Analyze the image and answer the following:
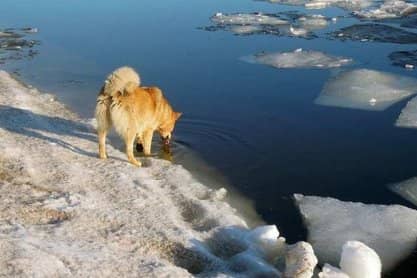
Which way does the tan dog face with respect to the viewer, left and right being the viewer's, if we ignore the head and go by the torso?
facing away from the viewer and to the right of the viewer

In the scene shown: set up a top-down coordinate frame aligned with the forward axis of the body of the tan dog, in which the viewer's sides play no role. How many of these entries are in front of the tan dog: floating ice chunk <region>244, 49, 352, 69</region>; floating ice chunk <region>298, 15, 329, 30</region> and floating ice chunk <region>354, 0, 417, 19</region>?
3

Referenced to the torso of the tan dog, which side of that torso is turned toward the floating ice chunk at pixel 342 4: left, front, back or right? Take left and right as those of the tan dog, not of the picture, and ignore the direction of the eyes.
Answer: front

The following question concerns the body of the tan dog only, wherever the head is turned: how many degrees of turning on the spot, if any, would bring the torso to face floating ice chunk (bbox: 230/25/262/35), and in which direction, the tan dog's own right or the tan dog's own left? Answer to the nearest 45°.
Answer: approximately 45° to the tan dog's own left

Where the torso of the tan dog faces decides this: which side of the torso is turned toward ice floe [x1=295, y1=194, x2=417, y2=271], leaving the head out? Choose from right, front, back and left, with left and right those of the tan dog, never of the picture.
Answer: right

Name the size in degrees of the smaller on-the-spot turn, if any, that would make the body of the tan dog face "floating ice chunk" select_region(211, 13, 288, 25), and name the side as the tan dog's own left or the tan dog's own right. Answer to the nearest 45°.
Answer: approximately 45° to the tan dog's own left

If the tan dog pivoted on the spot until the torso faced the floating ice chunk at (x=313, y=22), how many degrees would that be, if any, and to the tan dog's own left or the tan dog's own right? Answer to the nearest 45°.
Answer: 0° — it already faces it

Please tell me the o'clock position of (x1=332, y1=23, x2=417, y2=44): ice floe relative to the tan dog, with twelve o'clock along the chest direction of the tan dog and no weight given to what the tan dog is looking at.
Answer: The ice floe is roughly at 12 o'clock from the tan dog.

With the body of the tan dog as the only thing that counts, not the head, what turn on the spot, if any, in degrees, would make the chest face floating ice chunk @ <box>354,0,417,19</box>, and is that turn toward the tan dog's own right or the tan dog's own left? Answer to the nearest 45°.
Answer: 0° — it already faces it

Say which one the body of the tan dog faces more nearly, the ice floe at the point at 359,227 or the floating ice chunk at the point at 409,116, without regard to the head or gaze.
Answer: the floating ice chunk

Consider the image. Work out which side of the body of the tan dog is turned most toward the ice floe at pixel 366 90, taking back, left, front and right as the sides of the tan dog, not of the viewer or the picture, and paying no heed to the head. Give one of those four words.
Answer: front
